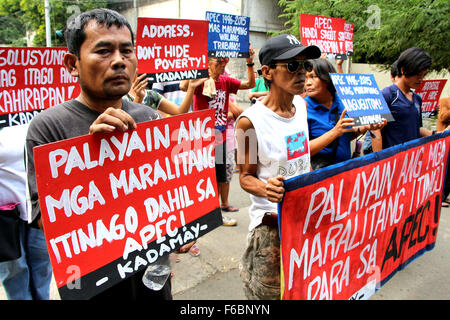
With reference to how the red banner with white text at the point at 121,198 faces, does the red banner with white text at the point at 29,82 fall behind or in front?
behind

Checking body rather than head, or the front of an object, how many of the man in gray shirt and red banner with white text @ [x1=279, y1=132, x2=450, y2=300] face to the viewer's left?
0

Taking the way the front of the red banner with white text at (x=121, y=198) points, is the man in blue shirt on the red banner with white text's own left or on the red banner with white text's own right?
on the red banner with white text's own left

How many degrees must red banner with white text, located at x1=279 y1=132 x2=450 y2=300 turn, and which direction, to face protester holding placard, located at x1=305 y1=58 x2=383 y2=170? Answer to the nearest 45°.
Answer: approximately 135° to its left

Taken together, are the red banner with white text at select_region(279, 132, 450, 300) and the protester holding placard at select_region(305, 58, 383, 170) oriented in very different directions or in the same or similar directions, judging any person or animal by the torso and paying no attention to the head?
same or similar directions

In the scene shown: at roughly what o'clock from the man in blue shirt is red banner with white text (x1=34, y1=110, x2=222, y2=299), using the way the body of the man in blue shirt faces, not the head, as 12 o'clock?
The red banner with white text is roughly at 2 o'clock from the man in blue shirt.

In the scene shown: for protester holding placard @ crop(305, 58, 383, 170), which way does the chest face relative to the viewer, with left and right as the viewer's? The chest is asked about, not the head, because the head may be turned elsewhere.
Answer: facing the viewer and to the right of the viewer

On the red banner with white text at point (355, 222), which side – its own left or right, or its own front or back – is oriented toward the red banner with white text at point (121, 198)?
right

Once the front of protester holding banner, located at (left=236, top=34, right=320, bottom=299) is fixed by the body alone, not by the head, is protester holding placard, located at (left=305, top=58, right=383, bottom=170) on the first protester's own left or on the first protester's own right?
on the first protester's own left

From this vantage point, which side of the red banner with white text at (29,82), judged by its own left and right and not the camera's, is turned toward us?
front

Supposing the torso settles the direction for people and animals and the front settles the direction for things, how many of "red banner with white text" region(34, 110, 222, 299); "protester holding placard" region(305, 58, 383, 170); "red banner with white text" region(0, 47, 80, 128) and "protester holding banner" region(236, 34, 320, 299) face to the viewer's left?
0
